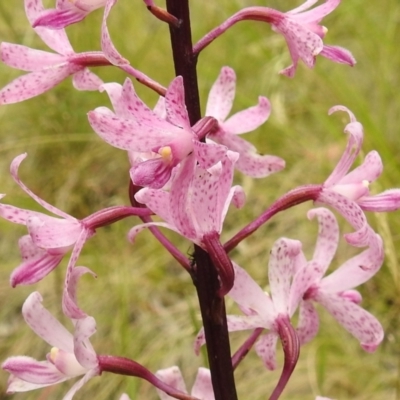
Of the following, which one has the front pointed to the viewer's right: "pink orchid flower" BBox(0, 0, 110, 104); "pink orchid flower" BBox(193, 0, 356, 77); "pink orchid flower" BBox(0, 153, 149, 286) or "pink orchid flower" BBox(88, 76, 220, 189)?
"pink orchid flower" BBox(193, 0, 356, 77)

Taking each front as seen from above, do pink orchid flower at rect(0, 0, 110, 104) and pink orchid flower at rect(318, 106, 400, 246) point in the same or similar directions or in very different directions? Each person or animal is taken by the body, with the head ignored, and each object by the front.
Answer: very different directions

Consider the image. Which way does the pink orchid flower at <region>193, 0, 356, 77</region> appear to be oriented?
to the viewer's right

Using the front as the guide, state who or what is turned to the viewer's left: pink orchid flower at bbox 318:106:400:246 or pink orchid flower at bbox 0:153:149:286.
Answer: pink orchid flower at bbox 0:153:149:286

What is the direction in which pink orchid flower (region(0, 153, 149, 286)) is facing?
to the viewer's left
